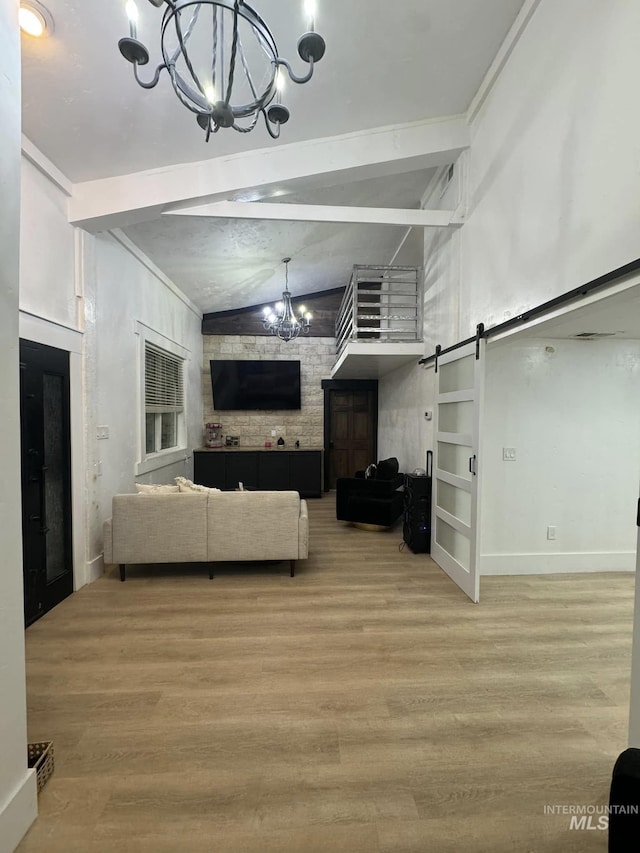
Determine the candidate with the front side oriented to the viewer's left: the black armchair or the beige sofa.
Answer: the black armchair

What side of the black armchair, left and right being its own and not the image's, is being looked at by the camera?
left

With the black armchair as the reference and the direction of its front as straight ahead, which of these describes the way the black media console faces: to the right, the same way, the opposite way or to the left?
to the left

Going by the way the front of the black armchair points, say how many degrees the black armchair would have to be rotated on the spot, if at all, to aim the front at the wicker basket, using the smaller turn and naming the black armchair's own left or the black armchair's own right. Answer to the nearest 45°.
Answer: approximately 90° to the black armchair's own left

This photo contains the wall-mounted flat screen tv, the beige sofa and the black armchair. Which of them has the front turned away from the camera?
the beige sofa

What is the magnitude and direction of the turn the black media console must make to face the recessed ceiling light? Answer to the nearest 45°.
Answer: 0° — it already faces it

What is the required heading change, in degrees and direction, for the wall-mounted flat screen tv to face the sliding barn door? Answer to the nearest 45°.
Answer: approximately 45° to its left

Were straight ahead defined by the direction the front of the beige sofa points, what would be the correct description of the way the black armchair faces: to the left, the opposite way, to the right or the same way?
to the left

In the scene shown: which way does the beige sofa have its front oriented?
away from the camera

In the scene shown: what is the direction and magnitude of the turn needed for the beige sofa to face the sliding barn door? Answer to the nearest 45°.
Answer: approximately 90° to its right

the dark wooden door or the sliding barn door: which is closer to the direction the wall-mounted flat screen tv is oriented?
the sliding barn door
